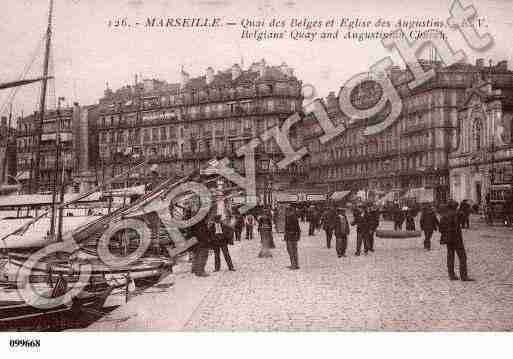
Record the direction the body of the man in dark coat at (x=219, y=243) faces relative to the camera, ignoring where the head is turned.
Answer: toward the camera

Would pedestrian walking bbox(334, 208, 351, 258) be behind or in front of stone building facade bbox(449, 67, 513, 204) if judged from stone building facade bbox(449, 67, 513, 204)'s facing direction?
in front

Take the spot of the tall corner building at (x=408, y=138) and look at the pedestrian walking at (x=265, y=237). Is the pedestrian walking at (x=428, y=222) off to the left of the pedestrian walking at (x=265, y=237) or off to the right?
left

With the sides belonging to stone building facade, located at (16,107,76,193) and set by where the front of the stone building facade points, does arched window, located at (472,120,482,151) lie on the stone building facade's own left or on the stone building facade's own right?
on the stone building facade's own left

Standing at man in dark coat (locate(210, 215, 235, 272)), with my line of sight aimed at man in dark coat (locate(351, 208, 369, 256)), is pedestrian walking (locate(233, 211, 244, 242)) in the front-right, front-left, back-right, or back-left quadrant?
front-left

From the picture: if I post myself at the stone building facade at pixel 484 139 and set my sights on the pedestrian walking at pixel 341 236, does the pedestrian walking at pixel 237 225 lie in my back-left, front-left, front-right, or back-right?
front-right
